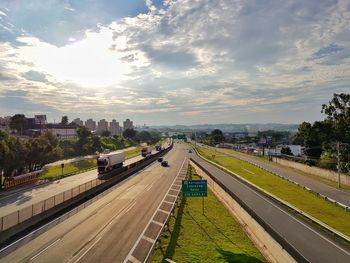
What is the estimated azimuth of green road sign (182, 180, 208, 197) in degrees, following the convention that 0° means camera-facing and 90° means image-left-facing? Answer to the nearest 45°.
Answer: approximately 0°
